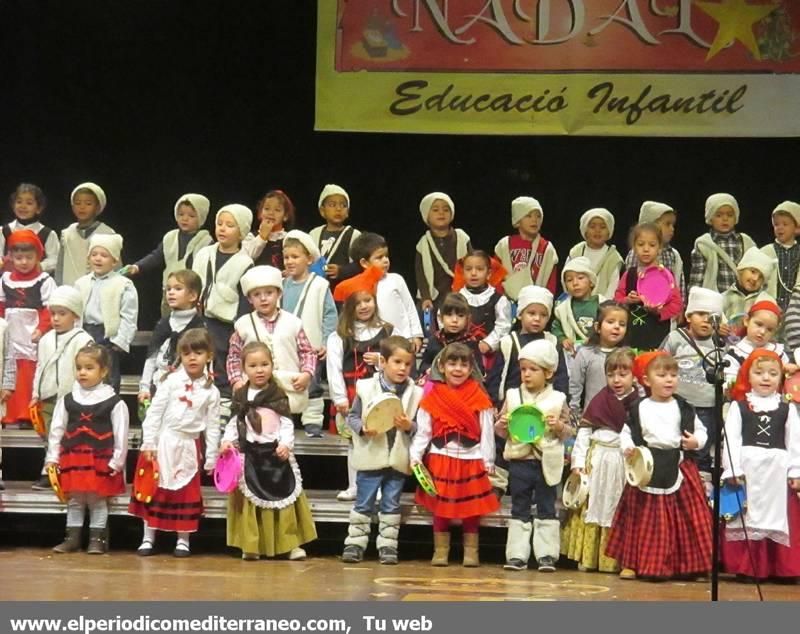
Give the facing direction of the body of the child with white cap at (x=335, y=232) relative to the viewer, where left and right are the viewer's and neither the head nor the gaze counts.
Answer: facing the viewer

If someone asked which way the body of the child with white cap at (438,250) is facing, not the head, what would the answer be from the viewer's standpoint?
toward the camera

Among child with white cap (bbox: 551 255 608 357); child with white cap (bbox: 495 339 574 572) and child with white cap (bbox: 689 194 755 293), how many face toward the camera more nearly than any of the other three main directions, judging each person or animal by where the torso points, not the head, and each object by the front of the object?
3

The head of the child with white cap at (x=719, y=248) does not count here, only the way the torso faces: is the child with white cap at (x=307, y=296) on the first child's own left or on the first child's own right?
on the first child's own right

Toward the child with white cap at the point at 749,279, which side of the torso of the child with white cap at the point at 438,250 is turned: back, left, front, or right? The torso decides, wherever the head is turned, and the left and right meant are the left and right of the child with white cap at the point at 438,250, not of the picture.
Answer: left

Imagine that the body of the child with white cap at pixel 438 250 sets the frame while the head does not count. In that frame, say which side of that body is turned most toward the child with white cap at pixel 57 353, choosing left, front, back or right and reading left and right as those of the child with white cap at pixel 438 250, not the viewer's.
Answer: right

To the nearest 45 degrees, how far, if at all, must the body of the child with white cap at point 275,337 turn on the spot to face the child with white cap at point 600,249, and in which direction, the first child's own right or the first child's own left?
approximately 90° to the first child's own left

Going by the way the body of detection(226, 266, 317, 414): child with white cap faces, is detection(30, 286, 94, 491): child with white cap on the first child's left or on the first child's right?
on the first child's right

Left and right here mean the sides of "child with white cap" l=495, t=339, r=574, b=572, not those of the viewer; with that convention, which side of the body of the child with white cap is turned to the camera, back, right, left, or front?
front

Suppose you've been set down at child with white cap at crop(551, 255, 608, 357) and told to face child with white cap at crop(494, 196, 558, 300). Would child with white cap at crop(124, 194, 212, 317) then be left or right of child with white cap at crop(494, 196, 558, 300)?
left

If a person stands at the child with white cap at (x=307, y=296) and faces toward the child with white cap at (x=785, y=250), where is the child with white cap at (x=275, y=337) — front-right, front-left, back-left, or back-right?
back-right
